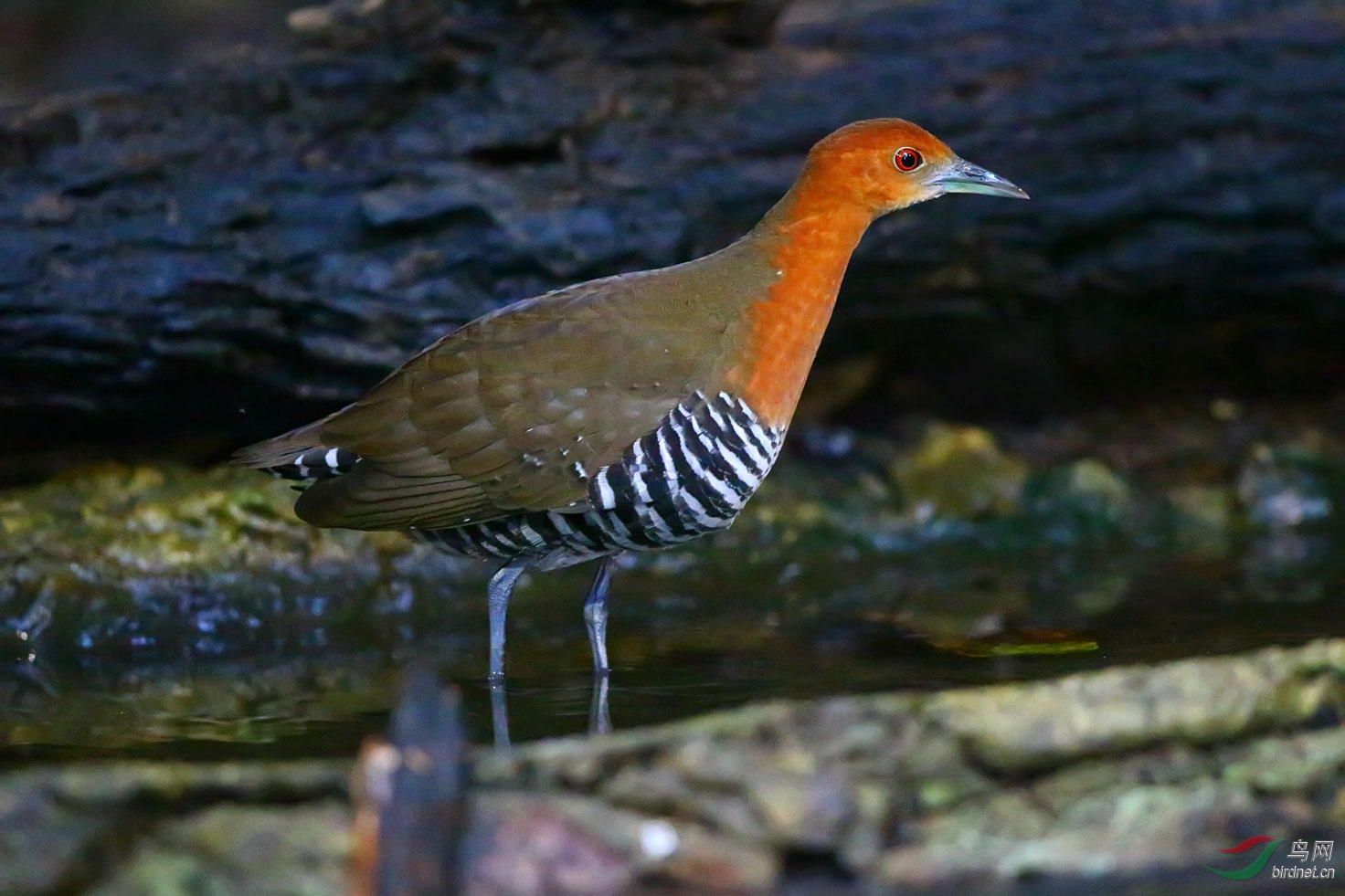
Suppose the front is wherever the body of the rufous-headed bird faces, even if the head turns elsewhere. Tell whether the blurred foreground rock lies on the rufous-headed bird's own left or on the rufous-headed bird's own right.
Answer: on the rufous-headed bird's own right

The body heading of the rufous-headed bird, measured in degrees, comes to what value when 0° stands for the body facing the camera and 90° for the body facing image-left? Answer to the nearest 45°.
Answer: approximately 270°
